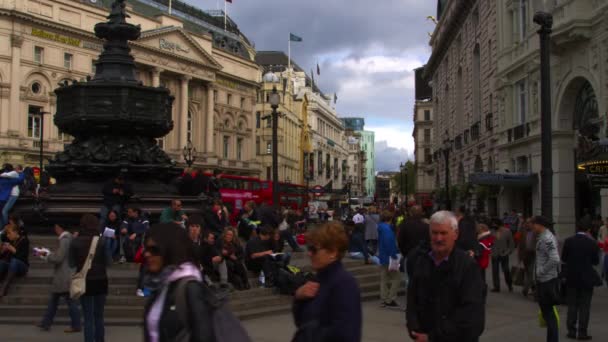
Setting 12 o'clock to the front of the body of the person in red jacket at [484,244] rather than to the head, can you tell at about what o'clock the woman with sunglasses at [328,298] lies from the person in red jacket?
The woman with sunglasses is roughly at 6 o'clock from the person in red jacket.

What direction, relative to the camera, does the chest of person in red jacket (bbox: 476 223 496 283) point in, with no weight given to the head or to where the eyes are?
away from the camera

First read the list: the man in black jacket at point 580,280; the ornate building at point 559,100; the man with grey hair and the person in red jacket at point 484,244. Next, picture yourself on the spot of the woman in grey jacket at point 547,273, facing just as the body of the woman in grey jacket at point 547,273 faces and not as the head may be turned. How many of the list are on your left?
1

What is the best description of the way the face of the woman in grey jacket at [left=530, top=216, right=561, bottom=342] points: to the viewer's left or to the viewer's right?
to the viewer's left

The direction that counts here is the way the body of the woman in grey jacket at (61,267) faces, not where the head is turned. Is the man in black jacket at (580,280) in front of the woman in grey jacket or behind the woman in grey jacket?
behind

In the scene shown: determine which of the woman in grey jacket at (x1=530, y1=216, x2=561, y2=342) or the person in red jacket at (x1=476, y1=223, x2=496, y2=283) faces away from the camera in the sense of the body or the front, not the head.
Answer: the person in red jacket
